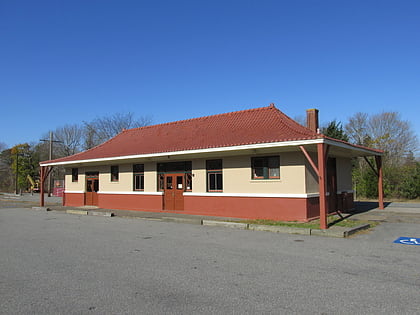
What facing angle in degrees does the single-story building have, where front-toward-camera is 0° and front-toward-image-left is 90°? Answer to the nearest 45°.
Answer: approximately 45°
